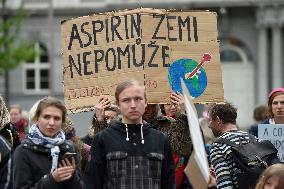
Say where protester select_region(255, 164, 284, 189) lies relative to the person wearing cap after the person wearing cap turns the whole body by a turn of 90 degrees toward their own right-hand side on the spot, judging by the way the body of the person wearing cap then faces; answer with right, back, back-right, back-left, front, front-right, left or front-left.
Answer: left

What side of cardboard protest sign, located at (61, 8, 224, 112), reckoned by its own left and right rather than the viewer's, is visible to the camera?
front

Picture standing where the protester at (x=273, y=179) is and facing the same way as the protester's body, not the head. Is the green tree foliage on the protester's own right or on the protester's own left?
on the protester's own right

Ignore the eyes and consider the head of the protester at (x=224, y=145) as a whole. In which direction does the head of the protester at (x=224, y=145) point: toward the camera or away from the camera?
away from the camera

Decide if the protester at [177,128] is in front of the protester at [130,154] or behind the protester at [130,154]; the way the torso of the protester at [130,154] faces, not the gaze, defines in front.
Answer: behind

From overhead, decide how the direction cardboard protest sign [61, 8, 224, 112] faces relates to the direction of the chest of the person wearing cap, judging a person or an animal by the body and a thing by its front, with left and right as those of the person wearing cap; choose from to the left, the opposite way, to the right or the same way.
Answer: the same way

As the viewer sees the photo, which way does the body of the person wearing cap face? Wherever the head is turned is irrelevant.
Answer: toward the camera

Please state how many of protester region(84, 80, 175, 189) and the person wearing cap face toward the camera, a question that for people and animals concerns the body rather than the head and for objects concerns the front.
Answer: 2

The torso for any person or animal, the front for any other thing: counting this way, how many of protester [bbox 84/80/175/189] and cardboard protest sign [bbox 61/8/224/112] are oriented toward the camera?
2

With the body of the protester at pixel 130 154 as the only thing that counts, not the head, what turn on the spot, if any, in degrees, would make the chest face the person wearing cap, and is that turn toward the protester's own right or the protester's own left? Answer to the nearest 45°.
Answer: approximately 135° to the protester's own left

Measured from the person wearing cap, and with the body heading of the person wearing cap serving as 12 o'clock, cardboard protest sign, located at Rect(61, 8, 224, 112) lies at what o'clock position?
The cardboard protest sign is roughly at 2 o'clock from the person wearing cap.

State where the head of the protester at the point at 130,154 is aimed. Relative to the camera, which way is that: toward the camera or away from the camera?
toward the camera

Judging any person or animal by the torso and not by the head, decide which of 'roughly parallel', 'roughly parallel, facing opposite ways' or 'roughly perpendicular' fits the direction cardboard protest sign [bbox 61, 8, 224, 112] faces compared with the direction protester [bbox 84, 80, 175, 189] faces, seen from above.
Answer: roughly parallel
